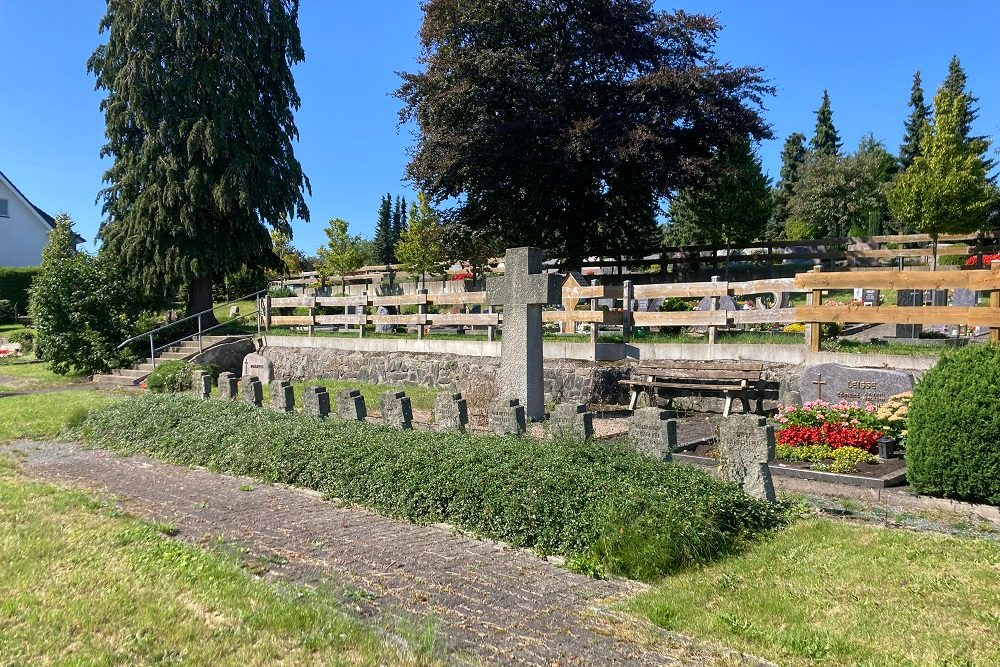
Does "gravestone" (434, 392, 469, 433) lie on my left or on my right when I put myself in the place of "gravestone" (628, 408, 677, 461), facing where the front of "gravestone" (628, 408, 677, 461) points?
on my right

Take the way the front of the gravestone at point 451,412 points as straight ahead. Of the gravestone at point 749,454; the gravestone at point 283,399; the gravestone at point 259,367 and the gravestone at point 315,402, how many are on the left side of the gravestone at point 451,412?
1

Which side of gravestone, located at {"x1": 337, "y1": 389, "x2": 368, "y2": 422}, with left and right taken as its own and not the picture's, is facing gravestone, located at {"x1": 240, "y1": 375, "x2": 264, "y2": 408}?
right

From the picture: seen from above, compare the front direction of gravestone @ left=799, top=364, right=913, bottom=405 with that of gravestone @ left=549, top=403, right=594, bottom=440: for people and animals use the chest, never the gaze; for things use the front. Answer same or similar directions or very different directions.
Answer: same or similar directions

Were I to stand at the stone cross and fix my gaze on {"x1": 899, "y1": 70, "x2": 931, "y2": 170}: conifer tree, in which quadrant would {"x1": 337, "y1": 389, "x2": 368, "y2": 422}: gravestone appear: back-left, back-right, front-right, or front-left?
back-left

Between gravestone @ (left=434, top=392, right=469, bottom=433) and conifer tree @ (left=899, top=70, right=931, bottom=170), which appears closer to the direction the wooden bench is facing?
the gravestone

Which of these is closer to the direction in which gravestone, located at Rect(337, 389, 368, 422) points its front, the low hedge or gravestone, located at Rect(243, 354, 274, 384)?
the low hedge

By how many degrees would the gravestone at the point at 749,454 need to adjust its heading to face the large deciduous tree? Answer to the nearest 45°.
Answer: approximately 135° to its right

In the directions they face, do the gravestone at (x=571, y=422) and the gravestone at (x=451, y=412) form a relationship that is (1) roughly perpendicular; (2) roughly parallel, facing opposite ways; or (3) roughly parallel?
roughly parallel

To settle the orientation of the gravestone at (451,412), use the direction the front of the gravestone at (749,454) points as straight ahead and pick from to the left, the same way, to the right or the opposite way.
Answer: the same way

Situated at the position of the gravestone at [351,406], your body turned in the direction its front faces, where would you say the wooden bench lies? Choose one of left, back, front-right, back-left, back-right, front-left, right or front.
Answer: back-left

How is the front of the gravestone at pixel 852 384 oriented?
toward the camera

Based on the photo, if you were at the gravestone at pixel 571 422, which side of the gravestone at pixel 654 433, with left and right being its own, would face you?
right

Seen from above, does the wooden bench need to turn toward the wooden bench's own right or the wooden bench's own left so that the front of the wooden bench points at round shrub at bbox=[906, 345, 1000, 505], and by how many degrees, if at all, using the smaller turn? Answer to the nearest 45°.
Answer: approximately 90° to the wooden bench's own left

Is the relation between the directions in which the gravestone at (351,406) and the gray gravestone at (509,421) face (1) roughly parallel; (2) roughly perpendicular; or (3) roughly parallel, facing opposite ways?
roughly parallel

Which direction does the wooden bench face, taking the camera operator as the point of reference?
facing the viewer and to the left of the viewer

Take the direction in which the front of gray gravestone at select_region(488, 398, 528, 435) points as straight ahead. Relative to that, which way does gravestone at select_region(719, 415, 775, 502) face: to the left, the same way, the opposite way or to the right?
the same way

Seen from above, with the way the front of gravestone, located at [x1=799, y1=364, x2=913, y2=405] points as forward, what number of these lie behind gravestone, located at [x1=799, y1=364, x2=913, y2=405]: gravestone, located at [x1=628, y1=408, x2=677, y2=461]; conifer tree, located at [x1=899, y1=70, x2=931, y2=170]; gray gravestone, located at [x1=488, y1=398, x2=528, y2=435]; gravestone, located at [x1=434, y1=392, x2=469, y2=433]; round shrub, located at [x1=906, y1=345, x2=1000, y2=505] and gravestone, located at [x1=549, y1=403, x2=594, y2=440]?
1

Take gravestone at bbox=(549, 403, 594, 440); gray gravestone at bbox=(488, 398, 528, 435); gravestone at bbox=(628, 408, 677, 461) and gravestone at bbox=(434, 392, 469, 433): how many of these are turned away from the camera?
0

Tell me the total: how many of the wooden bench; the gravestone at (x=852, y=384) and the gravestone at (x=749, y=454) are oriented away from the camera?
0
